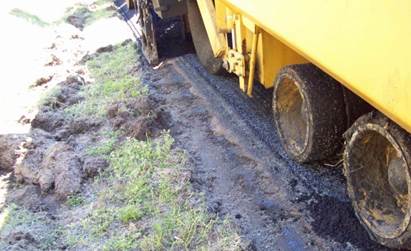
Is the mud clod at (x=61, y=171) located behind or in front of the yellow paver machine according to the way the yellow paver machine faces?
behind
